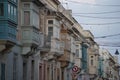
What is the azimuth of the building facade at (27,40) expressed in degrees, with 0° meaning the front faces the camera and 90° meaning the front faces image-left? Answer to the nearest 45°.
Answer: approximately 315°
